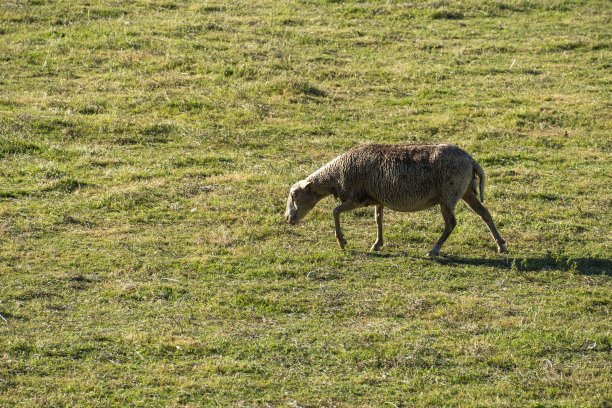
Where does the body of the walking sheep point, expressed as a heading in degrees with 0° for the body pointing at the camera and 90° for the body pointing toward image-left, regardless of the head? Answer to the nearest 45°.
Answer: approximately 90°
